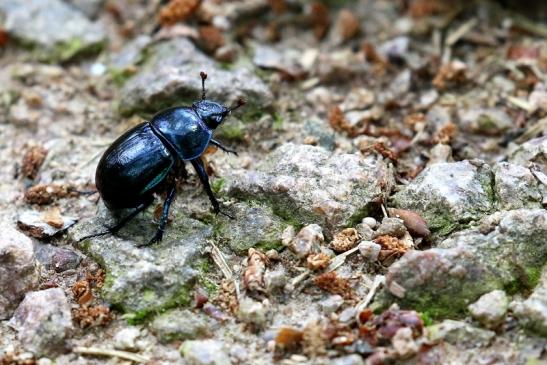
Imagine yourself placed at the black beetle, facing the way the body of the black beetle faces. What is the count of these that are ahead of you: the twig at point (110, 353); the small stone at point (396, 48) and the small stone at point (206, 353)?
1

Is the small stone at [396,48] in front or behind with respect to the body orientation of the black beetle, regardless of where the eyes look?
in front

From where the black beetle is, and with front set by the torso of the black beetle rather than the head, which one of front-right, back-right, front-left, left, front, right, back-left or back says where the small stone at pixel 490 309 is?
right

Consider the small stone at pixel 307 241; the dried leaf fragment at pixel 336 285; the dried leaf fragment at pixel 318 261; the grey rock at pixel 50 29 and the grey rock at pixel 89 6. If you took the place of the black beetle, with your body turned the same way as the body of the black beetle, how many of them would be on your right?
3

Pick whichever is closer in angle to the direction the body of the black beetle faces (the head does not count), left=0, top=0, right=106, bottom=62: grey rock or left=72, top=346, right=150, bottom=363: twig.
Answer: the grey rock

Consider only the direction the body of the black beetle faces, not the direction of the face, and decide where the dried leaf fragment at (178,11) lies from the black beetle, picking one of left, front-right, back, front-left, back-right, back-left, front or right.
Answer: front-left

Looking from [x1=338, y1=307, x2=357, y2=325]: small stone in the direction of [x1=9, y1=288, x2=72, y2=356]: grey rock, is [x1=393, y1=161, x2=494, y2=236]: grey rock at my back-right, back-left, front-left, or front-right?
back-right

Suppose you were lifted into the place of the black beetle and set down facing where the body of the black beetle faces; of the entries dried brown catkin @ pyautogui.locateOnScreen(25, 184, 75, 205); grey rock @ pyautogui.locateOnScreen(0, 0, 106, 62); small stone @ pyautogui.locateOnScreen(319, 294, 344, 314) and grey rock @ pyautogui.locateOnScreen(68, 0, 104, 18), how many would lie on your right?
1

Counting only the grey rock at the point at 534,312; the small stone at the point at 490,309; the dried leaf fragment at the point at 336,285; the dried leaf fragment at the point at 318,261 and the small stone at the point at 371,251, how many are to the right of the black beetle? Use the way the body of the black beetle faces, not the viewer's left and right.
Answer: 5

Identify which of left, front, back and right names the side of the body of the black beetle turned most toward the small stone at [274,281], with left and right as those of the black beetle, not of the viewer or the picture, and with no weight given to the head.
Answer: right

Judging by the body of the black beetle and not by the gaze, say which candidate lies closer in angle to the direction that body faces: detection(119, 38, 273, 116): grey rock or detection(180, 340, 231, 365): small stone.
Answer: the grey rock

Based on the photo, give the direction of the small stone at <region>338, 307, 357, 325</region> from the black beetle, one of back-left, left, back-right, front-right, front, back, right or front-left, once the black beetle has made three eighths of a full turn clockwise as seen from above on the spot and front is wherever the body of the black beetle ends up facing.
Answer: front-left

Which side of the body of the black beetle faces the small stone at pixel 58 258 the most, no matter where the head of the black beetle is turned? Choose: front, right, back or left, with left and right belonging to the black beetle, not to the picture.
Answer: back

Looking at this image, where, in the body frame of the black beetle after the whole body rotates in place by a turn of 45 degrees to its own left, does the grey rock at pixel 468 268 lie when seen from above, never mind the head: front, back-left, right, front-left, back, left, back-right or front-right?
back-right

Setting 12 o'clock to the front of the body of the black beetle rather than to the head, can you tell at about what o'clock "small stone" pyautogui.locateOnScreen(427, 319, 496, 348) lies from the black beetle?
The small stone is roughly at 3 o'clock from the black beetle.

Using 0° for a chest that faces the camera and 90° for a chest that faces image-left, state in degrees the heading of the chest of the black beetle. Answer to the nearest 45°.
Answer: approximately 225°

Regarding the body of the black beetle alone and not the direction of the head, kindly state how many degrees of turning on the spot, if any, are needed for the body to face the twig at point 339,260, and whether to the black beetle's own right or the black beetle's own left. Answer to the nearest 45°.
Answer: approximately 90° to the black beetle's own right

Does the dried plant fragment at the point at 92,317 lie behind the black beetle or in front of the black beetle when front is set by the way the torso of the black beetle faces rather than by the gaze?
behind

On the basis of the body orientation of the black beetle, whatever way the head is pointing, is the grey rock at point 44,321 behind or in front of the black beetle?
behind
